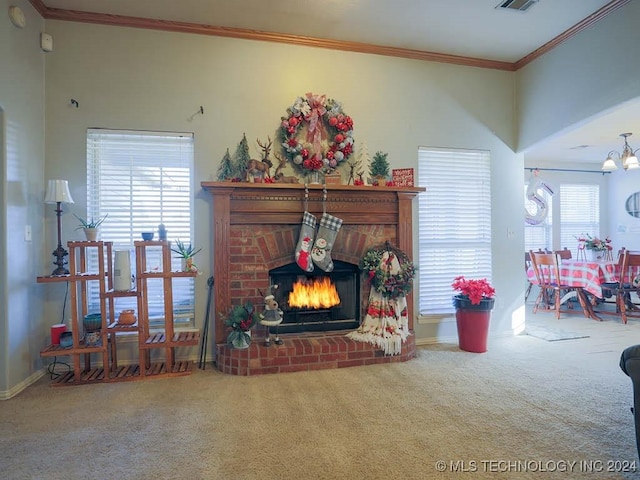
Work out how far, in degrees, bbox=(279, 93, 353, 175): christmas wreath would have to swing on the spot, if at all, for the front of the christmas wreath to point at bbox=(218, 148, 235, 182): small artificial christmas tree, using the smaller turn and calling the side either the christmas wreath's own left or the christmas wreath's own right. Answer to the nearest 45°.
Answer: approximately 90° to the christmas wreath's own right

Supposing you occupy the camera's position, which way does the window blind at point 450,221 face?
facing the viewer

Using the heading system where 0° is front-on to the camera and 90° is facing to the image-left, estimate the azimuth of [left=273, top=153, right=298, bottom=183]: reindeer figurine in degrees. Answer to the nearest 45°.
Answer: approximately 90°

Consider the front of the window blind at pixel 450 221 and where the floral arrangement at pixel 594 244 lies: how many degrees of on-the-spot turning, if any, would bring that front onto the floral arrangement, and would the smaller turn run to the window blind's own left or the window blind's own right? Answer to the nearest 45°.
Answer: approximately 135° to the window blind's own left

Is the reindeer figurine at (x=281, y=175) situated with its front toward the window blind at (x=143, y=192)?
yes

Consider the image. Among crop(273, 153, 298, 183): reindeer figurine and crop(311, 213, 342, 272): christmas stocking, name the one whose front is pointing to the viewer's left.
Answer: the reindeer figurine

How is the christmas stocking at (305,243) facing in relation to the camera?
toward the camera

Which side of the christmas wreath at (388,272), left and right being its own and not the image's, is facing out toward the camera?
front

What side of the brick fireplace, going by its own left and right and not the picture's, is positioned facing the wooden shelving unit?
right

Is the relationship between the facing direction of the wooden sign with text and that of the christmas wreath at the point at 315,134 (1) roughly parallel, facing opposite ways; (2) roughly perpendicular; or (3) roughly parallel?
roughly parallel

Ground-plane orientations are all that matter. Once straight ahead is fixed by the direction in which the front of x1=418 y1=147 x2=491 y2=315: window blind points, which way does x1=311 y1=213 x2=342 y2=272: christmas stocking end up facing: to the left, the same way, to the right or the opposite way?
the same way

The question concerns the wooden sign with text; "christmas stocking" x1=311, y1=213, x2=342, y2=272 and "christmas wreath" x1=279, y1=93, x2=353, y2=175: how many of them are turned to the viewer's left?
0

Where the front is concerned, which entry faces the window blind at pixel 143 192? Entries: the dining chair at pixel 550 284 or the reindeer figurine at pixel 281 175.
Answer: the reindeer figurine

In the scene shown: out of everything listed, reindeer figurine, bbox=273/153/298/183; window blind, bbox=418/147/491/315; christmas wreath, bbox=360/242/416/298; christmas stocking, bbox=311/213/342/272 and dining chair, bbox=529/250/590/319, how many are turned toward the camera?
3

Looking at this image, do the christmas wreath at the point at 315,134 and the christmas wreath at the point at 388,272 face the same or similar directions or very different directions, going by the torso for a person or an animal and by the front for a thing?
same or similar directions

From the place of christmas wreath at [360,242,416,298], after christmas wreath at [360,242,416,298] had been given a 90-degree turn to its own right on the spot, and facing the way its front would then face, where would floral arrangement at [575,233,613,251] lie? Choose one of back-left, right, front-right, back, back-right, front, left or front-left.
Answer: back-right
